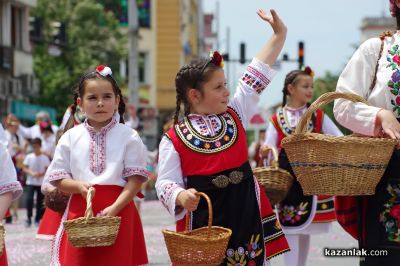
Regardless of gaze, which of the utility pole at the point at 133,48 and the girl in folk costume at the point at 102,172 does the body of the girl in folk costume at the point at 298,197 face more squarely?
the girl in folk costume

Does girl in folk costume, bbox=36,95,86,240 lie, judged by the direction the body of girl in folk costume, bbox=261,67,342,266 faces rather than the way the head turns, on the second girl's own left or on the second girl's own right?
on the second girl's own right

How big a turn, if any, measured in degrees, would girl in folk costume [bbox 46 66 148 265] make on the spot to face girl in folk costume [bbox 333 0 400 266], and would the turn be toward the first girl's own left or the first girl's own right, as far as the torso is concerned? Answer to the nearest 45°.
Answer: approximately 45° to the first girl's own left

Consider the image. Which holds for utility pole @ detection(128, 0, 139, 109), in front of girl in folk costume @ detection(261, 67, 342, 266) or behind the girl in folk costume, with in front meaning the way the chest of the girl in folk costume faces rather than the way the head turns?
behind

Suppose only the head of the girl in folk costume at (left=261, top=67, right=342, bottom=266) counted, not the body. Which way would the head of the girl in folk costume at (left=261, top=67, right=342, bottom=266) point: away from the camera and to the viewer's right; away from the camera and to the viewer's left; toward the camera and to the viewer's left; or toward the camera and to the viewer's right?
toward the camera and to the viewer's right

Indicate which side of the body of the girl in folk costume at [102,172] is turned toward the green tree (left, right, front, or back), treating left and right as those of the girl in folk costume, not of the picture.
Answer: back

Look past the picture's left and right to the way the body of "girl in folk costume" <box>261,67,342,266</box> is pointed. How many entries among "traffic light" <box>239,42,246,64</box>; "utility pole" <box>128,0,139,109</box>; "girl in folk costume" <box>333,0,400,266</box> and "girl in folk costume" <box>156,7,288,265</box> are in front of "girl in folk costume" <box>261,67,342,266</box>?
2

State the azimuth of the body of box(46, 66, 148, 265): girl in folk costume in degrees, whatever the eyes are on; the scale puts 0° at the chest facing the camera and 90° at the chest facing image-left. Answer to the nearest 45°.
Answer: approximately 0°

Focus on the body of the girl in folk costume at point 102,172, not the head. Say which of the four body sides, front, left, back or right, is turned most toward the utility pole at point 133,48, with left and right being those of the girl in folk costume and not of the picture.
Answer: back

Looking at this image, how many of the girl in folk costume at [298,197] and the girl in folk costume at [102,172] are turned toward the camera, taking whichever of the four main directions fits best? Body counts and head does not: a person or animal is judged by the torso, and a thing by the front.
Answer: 2
